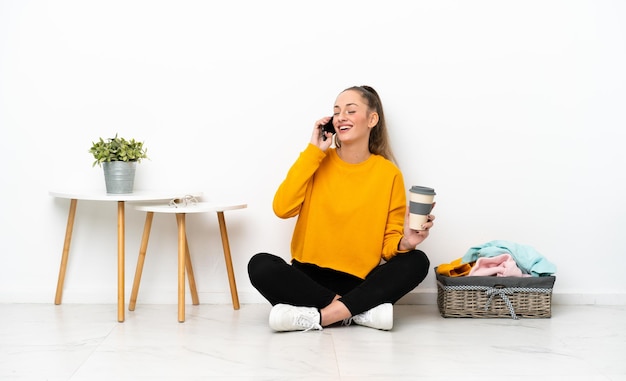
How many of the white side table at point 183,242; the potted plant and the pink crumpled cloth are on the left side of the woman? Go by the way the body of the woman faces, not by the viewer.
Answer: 1

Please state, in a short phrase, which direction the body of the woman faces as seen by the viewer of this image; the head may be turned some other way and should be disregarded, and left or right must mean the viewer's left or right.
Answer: facing the viewer

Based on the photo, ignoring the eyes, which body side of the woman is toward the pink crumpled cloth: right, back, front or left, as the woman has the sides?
left

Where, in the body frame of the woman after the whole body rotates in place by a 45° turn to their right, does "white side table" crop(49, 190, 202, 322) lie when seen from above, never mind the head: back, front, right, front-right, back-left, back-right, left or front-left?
front-right

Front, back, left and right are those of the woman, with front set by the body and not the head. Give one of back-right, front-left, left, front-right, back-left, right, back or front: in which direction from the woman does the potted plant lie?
right

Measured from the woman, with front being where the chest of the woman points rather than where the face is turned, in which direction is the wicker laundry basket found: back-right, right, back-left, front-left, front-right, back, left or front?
left

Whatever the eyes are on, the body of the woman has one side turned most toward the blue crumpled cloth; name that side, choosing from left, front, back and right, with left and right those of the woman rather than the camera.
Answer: left

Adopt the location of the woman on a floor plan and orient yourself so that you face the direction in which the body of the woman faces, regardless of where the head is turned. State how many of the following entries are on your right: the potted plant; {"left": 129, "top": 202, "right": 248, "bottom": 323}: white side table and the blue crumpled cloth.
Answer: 2

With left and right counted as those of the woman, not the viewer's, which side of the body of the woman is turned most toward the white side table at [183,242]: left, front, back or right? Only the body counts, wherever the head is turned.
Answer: right
